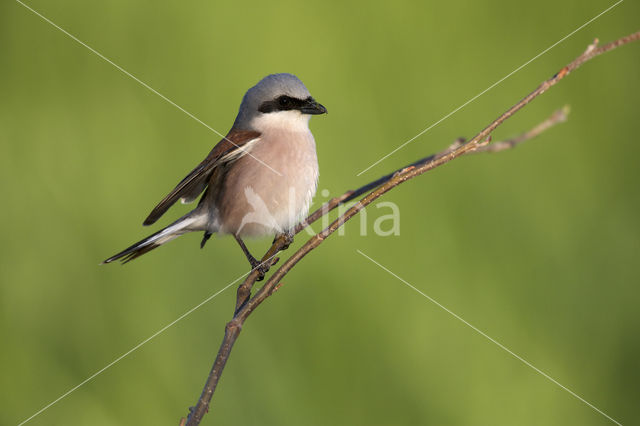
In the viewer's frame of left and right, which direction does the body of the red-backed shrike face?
facing the viewer and to the right of the viewer
